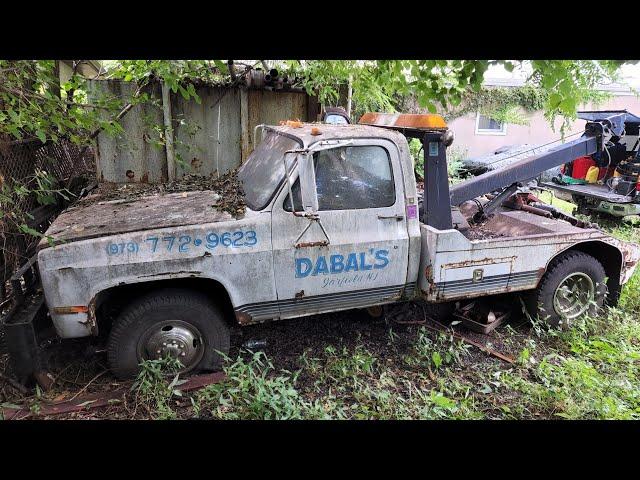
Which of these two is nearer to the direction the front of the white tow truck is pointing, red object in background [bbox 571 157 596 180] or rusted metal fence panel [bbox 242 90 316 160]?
the rusted metal fence panel

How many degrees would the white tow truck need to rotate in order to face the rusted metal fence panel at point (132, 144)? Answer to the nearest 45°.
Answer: approximately 45° to its right

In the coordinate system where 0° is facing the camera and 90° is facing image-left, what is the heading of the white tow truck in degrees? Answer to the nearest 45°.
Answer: approximately 90°

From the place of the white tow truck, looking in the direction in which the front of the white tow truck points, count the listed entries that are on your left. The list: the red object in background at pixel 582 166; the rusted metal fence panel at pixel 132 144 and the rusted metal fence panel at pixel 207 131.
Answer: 0

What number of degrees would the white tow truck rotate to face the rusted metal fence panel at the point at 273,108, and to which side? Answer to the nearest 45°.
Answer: approximately 90° to its right

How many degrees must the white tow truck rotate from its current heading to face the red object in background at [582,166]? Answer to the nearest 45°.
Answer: approximately 135° to its right

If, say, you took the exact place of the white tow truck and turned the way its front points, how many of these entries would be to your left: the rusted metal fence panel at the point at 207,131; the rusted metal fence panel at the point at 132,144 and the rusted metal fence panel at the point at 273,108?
0

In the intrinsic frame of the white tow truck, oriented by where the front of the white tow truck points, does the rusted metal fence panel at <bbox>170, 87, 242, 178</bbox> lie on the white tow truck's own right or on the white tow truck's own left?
on the white tow truck's own right

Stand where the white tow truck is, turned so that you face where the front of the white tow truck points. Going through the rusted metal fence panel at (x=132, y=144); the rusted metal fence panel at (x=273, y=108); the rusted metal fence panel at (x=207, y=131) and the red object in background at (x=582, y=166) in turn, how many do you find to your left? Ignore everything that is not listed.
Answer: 0

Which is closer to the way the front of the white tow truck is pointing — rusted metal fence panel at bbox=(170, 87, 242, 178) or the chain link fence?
the chain link fence

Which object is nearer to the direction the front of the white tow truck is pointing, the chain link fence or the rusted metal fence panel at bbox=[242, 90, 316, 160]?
the chain link fence

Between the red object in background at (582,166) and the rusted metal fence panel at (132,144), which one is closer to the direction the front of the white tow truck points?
the rusted metal fence panel

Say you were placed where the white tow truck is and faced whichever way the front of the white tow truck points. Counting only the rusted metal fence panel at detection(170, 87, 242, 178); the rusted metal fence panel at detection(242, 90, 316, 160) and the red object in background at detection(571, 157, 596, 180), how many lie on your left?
0

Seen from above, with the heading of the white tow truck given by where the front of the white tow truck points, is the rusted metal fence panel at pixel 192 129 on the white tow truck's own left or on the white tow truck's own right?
on the white tow truck's own right
